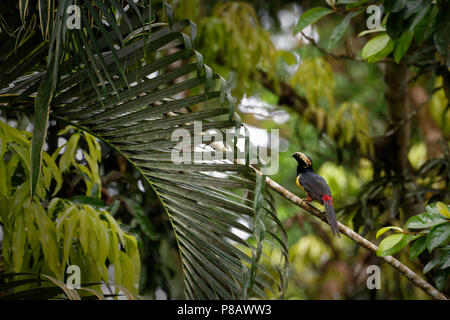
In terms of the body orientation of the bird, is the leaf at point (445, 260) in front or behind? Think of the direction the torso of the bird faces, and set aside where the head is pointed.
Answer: behind

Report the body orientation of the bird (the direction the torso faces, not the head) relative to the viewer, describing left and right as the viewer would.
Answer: facing away from the viewer and to the left of the viewer

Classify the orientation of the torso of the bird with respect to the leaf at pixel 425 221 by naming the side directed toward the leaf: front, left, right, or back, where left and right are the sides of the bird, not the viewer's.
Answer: back

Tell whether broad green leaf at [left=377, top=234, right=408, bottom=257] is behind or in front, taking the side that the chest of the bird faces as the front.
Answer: behind
